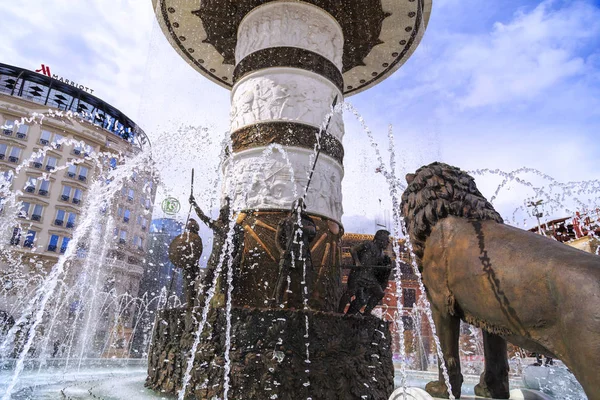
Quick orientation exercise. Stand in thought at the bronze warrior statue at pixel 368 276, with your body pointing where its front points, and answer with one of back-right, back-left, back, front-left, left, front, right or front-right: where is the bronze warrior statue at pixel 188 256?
back-right

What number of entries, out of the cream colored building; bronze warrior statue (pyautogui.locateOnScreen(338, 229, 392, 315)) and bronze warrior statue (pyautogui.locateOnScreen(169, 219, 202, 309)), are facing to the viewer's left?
1

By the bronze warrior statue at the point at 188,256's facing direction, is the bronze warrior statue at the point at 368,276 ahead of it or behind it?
behind

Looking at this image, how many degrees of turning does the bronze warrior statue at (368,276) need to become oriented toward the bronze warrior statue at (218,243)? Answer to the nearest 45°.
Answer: approximately 135° to its right

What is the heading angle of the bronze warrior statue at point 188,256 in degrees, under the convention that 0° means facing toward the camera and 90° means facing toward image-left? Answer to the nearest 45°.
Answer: approximately 90°

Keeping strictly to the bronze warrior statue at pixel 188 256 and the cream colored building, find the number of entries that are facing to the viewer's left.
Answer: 1

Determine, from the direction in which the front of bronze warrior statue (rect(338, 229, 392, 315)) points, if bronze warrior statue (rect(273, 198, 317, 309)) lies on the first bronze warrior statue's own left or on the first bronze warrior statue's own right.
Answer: on the first bronze warrior statue's own right

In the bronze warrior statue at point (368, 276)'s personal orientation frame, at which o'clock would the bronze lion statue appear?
The bronze lion statue is roughly at 1 o'clock from the bronze warrior statue.

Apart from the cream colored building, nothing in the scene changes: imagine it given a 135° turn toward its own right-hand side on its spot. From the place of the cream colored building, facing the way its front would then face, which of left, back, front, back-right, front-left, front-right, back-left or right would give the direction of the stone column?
left

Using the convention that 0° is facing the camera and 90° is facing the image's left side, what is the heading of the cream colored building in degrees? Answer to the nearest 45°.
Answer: approximately 315°

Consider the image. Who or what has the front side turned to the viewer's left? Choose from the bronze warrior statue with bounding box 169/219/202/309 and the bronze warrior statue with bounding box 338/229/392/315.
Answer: the bronze warrior statue with bounding box 169/219/202/309

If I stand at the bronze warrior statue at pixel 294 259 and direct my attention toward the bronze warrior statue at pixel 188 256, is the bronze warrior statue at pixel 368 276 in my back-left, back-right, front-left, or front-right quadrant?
back-right

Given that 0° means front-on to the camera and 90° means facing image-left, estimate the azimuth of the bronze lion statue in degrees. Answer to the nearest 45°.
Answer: approximately 135°
